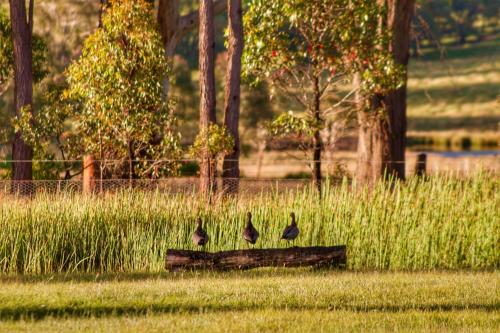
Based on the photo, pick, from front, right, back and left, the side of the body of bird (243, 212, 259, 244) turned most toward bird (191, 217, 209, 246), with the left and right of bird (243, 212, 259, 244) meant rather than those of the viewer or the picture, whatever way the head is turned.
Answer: left

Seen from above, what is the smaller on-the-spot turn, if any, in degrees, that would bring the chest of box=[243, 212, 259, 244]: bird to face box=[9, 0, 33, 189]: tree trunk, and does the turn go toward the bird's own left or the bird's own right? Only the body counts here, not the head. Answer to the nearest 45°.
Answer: approximately 45° to the bird's own left

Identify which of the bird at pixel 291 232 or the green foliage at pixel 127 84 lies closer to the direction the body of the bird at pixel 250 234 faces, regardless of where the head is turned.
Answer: the green foliage

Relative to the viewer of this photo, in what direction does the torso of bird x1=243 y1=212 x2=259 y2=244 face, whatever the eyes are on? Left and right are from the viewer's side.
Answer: facing away from the viewer
